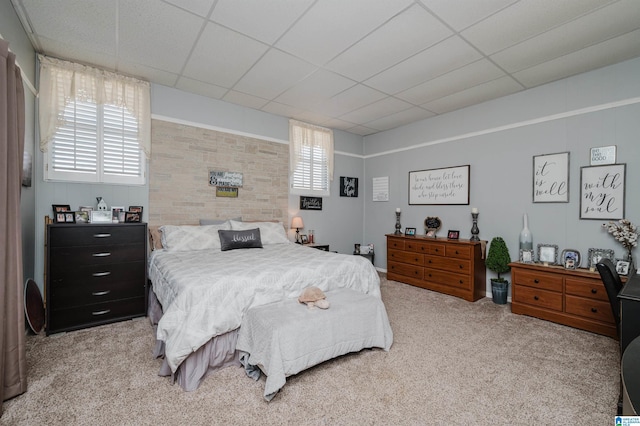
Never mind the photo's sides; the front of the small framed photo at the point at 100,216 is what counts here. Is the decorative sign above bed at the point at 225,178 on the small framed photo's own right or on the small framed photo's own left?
on the small framed photo's own left

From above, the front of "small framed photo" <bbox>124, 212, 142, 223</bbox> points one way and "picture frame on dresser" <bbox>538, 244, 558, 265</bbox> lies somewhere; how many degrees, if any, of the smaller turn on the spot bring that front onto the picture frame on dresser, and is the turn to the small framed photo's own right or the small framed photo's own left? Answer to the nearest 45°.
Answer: approximately 45° to the small framed photo's own left

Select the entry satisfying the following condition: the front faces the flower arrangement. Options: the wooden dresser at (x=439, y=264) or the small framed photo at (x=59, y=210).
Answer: the small framed photo

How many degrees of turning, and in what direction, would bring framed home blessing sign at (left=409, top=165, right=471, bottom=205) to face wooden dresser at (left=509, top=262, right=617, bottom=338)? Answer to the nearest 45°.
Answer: approximately 90° to its left

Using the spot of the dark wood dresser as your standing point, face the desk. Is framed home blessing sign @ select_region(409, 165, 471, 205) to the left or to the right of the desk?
left

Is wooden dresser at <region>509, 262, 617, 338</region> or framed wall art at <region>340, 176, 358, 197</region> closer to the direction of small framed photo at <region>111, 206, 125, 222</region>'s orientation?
the wooden dresser

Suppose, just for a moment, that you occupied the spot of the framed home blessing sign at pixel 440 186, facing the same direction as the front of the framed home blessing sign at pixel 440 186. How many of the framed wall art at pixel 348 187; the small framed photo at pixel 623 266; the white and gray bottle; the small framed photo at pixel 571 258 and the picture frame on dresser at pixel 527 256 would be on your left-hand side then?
4

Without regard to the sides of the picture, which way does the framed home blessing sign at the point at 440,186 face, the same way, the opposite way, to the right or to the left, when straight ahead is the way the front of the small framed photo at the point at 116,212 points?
to the right

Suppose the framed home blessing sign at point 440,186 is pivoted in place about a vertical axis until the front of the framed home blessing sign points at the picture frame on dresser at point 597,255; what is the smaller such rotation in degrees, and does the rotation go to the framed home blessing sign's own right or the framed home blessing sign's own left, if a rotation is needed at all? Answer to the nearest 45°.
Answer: approximately 90° to the framed home blessing sign's own left

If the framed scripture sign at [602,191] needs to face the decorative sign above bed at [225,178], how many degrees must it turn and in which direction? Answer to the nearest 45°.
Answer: approximately 45° to its right

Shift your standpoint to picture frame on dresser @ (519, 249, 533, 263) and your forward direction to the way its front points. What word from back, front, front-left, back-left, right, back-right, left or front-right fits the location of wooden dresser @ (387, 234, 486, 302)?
right

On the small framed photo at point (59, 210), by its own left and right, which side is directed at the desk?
front

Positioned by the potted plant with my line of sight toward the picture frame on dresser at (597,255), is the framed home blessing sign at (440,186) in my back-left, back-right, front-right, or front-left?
back-left

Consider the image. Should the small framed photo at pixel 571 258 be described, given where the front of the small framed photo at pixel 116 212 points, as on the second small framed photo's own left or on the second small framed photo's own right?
on the second small framed photo's own left
